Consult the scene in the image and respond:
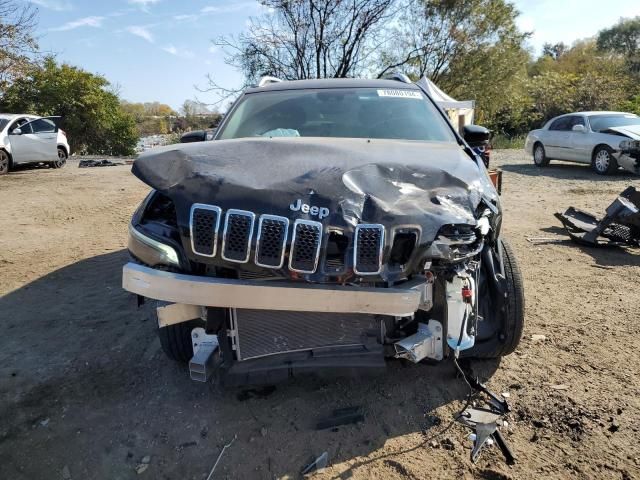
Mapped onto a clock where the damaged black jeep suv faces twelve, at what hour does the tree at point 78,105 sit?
The tree is roughly at 5 o'clock from the damaged black jeep suv.

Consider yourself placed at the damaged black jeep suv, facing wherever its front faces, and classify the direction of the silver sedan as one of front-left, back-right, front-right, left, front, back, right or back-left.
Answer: back-left

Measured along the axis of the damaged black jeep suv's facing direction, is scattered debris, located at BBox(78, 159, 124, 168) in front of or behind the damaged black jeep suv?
behind

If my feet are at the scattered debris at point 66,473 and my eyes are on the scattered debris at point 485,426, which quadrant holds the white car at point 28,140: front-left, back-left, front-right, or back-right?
back-left

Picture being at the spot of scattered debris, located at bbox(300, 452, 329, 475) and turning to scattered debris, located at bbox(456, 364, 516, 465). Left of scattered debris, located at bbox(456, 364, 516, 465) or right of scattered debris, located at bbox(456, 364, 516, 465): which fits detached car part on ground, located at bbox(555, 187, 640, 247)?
left
